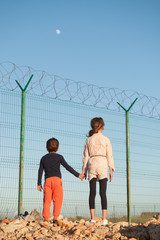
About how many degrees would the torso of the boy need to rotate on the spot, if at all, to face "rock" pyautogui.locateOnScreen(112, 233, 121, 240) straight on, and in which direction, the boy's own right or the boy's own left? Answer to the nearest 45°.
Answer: approximately 135° to the boy's own right

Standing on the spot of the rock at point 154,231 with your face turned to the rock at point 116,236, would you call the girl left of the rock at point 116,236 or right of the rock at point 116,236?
right

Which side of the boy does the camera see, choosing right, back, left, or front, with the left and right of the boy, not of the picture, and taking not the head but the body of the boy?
back

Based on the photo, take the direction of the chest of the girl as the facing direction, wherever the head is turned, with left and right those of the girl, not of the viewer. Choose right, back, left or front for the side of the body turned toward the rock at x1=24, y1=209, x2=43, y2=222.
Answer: left

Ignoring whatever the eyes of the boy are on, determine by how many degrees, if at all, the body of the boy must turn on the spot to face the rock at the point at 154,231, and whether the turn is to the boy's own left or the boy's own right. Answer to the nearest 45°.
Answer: approximately 135° to the boy's own right

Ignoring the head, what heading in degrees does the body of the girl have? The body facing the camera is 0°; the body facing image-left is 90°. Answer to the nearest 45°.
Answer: approximately 180°

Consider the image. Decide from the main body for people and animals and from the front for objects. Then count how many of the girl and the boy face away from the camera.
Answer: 2

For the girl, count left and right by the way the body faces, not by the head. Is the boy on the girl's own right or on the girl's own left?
on the girl's own left

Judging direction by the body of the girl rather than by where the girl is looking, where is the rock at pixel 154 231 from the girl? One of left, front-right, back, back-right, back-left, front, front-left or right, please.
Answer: back-right
